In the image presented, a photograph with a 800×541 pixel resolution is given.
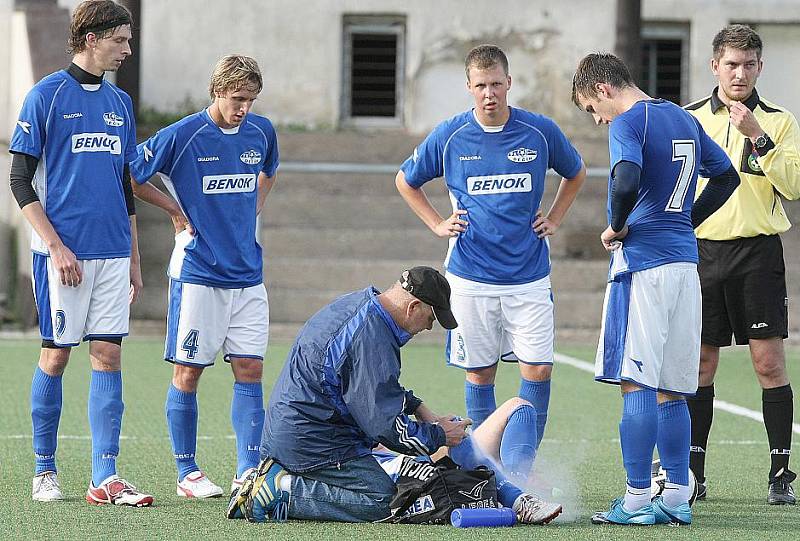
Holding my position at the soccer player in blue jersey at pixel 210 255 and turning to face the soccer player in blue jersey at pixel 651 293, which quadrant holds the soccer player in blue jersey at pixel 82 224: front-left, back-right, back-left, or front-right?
back-right

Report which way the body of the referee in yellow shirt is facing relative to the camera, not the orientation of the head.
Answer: toward the camera

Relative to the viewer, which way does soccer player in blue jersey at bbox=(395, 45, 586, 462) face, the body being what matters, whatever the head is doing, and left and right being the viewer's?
facing the viewer

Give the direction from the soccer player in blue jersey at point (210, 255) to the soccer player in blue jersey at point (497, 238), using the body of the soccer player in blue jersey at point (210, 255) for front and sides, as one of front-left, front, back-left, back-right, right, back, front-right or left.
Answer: front-left

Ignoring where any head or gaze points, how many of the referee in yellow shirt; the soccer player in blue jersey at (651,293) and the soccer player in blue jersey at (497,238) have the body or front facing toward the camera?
2

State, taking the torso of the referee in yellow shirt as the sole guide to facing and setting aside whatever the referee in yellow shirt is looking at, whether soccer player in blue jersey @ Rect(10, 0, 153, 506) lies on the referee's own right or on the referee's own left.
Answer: on the referee's own right

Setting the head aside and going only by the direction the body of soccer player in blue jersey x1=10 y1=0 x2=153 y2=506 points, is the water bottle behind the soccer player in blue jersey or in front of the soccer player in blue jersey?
in front

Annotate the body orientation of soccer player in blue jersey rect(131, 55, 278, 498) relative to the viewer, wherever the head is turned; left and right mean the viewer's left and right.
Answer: facing the viewer and to the right of the viewer

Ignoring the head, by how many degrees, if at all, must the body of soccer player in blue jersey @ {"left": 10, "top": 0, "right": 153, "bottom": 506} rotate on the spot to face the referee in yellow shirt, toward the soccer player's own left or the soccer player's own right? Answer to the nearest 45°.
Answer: approximately 45° to the soccer player's own left

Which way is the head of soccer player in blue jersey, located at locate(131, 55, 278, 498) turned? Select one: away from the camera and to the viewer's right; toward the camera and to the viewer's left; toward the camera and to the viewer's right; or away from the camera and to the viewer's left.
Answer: toward the camera and to the viewer's right

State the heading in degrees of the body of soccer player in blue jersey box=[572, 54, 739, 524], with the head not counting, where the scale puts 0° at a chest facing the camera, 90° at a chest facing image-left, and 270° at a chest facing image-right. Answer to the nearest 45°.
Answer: approximately 135°

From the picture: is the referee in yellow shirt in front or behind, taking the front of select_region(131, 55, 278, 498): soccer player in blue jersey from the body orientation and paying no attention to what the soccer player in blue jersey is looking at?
in front
